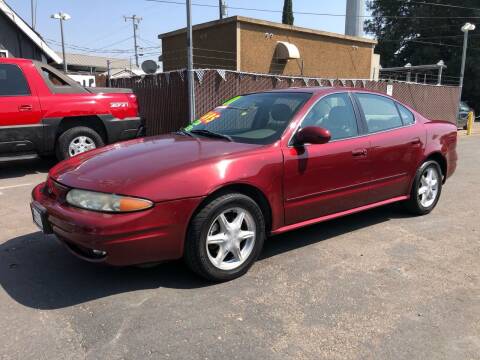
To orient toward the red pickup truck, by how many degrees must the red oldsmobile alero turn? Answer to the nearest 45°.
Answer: approximately 90° to its right

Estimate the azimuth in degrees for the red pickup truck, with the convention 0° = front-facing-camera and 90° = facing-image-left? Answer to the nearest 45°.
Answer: approximately 45°

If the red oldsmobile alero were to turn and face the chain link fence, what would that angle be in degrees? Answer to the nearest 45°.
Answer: approximately 135° to its right

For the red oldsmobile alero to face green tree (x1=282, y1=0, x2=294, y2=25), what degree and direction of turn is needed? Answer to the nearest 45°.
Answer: approximately 135° to its right

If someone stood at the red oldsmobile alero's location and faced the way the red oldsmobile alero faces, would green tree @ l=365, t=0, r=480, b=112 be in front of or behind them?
behind

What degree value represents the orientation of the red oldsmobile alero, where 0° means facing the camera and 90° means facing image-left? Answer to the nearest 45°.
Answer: approximately 45°
